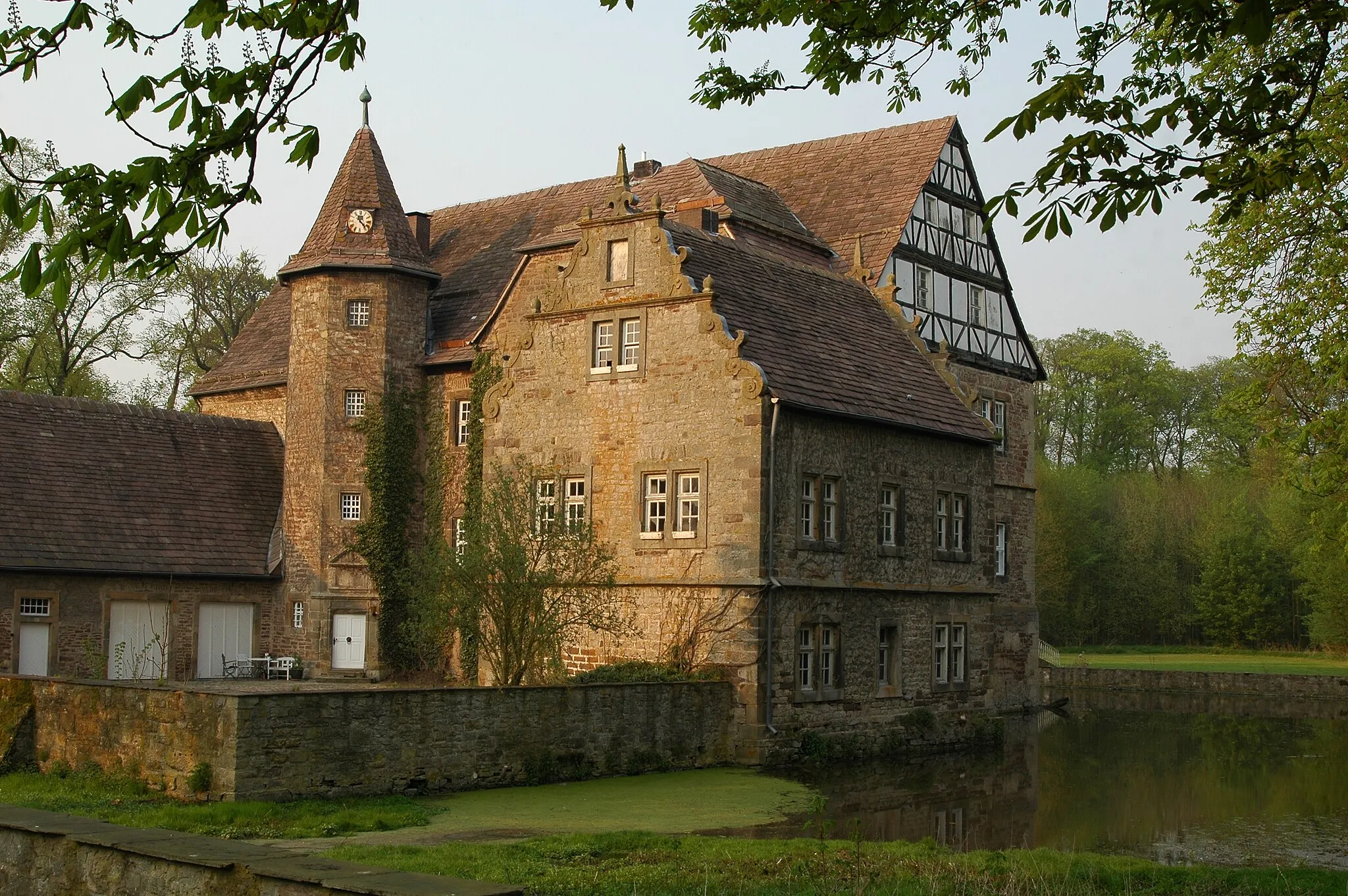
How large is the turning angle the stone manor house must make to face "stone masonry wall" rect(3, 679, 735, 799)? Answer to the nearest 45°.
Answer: approximately 45° to its left

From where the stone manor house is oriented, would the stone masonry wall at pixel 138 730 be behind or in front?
in front
